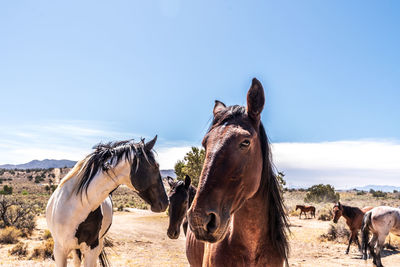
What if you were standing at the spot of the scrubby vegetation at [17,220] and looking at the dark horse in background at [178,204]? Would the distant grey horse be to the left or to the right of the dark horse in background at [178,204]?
left

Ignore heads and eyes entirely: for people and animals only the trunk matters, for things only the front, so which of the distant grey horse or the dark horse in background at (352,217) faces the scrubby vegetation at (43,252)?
the dark horse in background

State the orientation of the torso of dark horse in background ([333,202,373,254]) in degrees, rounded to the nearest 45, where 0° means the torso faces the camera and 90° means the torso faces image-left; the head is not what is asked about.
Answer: approximately 45°

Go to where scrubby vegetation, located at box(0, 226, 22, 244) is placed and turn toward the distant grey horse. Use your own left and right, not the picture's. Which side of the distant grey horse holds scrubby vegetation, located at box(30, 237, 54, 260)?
right

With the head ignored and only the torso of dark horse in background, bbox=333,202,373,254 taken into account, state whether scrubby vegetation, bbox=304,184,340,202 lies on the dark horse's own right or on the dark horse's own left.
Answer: on the dark horse's own right

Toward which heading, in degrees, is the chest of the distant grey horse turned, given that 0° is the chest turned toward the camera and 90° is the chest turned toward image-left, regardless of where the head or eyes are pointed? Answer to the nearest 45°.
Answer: approximately 270°

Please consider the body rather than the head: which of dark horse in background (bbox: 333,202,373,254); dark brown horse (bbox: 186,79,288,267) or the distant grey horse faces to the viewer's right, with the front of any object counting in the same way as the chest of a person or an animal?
the distant grey horse

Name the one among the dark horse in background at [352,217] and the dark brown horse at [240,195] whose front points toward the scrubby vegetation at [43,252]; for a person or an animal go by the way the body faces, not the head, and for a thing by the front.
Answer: the dark horse in background

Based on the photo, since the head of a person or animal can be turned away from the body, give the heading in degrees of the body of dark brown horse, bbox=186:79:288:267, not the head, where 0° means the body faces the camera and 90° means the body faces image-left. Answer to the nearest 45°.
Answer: approximately 45°
